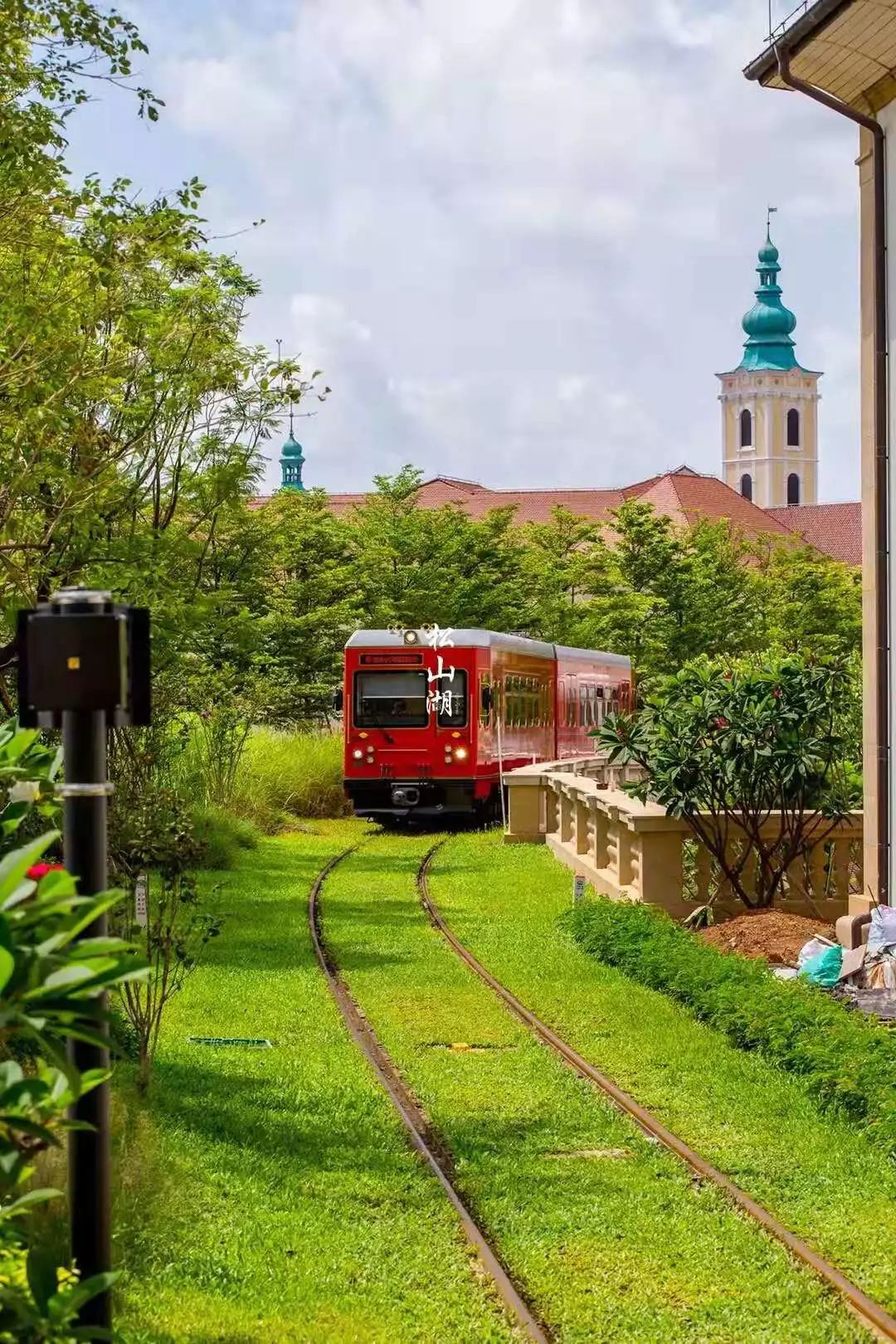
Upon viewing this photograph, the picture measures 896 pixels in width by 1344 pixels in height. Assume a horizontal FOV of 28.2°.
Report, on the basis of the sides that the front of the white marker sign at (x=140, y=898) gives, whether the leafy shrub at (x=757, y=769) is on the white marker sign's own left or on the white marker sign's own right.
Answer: on the white marker sign's own left

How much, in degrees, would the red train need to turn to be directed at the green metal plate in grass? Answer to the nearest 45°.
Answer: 0° — it already faces it

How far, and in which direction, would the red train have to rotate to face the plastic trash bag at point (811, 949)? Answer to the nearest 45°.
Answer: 0° — it already faces it

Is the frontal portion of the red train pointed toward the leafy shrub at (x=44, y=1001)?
yes

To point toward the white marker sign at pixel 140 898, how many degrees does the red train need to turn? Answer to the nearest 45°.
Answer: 0° — it already faces it

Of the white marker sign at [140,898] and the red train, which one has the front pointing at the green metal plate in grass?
the red train
